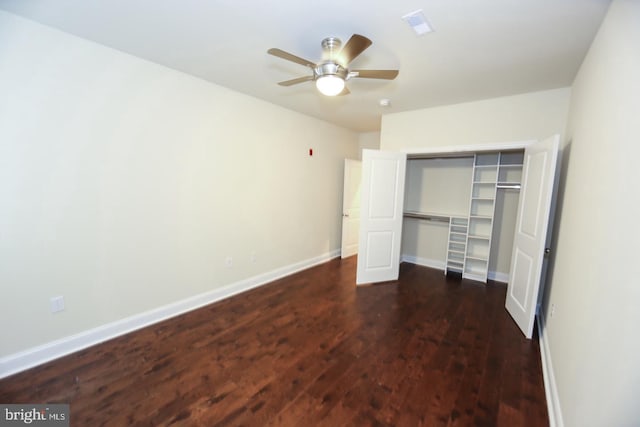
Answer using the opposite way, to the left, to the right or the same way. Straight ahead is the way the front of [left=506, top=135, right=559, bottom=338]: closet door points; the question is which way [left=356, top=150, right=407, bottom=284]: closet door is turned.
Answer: to the left

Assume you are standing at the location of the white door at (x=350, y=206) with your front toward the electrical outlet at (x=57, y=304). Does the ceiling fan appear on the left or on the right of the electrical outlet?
left

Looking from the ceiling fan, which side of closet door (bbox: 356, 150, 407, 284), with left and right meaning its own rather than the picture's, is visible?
front
